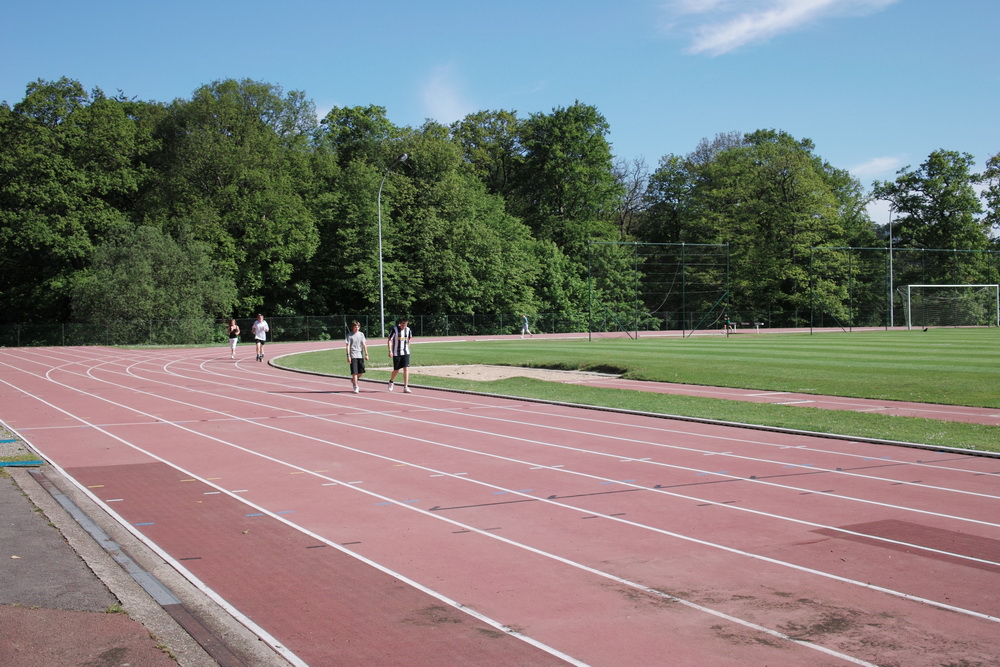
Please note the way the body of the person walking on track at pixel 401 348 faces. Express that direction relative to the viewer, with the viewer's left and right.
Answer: facing the viewer
